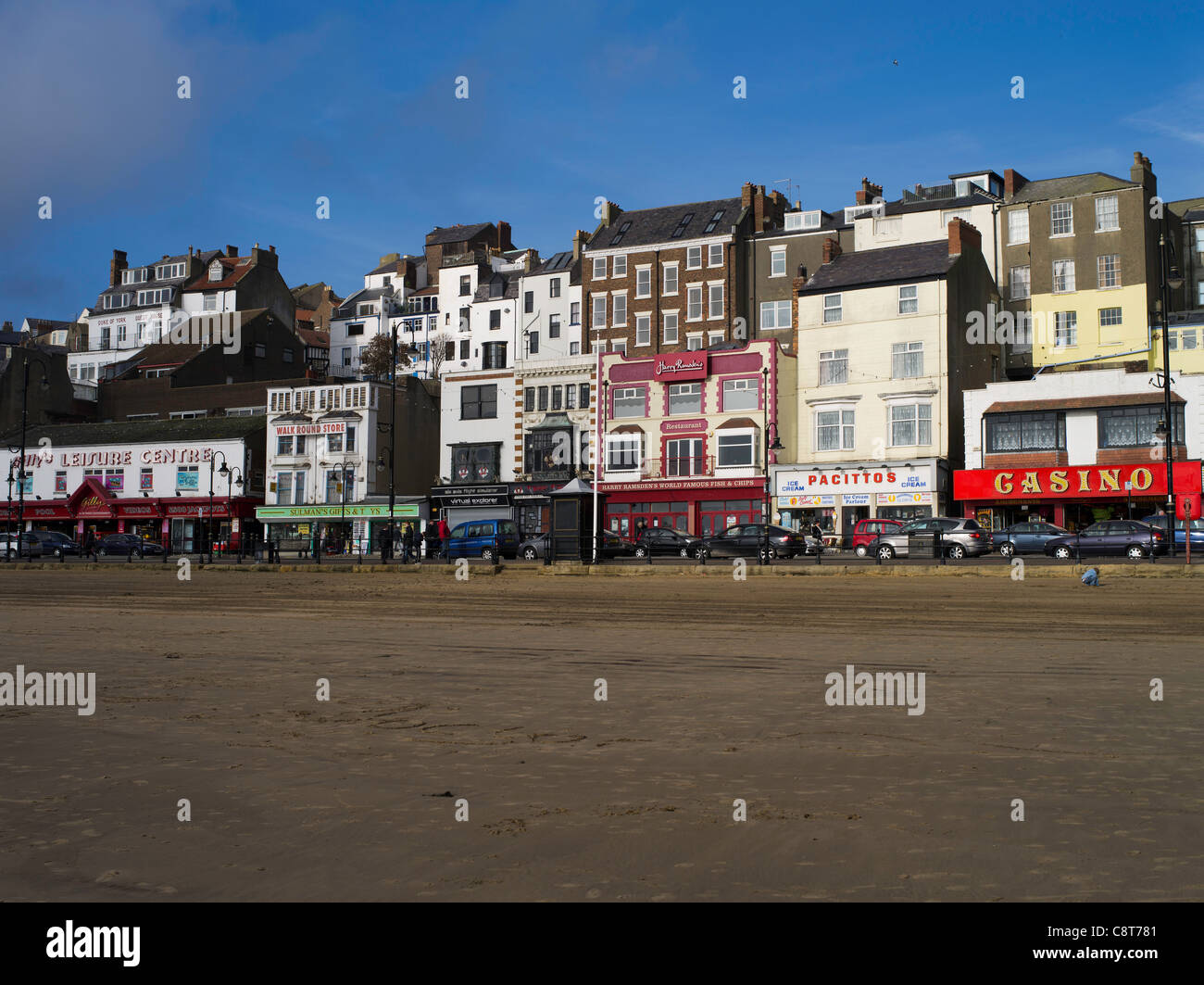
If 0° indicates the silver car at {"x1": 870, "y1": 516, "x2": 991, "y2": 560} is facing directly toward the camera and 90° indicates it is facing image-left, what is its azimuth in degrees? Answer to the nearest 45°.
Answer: approximately 90°

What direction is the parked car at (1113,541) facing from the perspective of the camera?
to the viewer's left

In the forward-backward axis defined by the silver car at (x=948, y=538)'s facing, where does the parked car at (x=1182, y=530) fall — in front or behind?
behind

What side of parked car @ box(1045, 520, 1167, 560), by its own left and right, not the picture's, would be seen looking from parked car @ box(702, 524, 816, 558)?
front
